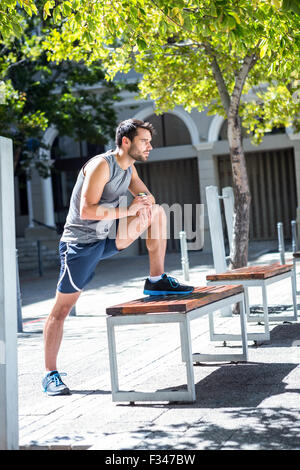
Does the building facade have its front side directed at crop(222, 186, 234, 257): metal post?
yes

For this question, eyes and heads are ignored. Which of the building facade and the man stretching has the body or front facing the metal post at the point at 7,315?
the building facade

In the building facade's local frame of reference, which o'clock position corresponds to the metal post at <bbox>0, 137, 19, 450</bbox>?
The metal post is roughly at 12 o'clock from the building facade.

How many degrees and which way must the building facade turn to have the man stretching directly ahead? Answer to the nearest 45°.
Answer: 0° — it already faces them

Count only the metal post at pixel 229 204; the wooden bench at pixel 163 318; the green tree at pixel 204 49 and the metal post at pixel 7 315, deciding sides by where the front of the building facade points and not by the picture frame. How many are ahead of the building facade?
4

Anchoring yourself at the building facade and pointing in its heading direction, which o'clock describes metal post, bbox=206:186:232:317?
The metal post is roughly at 12 o'clock from the building facade.

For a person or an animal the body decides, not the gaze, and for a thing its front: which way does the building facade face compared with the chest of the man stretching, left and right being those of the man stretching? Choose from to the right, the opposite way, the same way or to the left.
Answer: to the right

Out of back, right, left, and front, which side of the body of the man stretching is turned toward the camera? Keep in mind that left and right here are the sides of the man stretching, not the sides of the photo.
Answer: right

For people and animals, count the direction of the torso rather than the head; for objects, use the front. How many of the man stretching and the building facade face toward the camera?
1

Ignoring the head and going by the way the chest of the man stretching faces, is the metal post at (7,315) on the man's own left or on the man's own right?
on the man's own right

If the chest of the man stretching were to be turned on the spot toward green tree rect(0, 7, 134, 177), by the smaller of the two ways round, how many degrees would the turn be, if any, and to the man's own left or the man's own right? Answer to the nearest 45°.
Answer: approximately 90° to the man's own left

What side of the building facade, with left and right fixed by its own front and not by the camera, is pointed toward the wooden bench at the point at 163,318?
front

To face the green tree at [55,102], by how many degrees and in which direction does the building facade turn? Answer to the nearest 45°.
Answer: approximately 45° to its right
